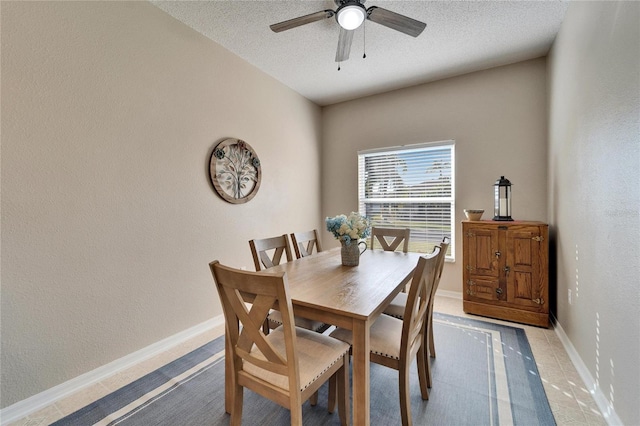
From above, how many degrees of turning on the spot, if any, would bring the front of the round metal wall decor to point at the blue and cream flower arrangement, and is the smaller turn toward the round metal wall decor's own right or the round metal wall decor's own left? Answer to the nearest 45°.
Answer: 0° — it already faces it

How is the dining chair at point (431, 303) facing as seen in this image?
to the viewer's left

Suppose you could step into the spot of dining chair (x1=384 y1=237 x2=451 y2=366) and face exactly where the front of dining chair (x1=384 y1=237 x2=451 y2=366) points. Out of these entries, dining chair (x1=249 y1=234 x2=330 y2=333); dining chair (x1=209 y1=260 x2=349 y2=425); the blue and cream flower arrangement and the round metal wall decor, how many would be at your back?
0

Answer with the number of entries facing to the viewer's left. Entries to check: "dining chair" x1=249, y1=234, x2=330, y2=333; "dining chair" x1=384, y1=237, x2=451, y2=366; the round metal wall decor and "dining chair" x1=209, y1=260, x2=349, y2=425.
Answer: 1

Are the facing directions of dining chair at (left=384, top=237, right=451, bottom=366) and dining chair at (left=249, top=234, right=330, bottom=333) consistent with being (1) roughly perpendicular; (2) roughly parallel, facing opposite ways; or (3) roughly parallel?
roughly parallel, facing opposite ways

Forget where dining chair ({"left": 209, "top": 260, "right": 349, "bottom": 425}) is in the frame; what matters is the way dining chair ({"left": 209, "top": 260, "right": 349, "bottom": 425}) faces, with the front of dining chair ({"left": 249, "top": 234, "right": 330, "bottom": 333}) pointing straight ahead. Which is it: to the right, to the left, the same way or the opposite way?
to the left

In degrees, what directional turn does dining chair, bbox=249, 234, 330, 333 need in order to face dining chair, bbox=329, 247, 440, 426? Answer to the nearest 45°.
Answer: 0° — it already faces it

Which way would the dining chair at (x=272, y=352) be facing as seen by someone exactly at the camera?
facing away from the viewer and to the right of the viewer

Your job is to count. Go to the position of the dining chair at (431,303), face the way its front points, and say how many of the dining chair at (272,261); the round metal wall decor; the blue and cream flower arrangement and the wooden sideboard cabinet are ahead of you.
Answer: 3

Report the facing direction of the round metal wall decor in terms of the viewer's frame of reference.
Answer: facing the viewer and to the right of the viewer

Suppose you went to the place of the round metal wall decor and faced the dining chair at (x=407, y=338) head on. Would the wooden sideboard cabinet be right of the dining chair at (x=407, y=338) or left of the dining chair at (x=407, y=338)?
left

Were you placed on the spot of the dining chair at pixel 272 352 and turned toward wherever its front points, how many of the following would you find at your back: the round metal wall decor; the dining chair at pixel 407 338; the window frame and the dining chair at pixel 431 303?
0

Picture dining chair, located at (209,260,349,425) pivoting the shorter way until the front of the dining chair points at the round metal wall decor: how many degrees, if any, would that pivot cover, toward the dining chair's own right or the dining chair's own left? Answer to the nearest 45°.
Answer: approximately 45° to the dining chair's own left

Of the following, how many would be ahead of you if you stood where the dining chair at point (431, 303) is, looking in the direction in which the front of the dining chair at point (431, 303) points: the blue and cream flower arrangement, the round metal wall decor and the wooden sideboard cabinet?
2

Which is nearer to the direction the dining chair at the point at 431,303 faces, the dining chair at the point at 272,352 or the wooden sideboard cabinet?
the dining chair

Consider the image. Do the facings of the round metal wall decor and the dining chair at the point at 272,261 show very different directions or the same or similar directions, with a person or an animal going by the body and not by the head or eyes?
same or similar directions

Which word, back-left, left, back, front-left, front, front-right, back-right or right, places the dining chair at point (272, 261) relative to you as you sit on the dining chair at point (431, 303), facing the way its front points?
front

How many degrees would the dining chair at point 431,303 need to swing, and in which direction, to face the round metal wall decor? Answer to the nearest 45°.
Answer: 0° — it already faces it

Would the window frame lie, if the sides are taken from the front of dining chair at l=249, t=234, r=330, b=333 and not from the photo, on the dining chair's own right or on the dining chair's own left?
on the dining chair's own left
